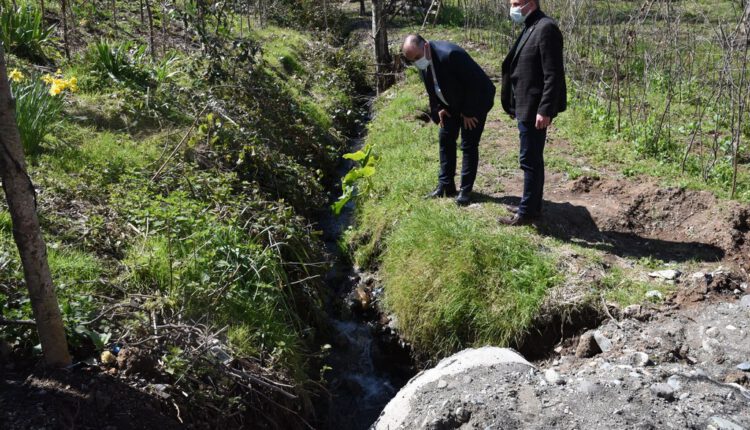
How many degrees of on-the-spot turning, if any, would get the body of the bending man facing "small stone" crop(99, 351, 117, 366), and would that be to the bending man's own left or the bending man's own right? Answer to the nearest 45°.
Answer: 0° — they already face it

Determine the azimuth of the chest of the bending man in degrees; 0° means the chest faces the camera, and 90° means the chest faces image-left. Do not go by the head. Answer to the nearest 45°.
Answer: approximately 45°

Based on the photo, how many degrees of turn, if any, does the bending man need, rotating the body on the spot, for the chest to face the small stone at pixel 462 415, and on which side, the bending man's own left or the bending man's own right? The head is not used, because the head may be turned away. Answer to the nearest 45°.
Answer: approximately 45° to the bending man's own left

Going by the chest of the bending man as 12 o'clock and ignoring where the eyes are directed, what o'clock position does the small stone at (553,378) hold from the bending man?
The small stone is roughly at 10 o'clock from the bending man.

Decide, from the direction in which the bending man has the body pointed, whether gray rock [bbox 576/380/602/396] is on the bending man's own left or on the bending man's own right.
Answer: on the bending man's own left

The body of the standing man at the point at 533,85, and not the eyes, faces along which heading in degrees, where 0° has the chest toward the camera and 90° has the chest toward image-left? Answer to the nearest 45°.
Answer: approximately 90°
